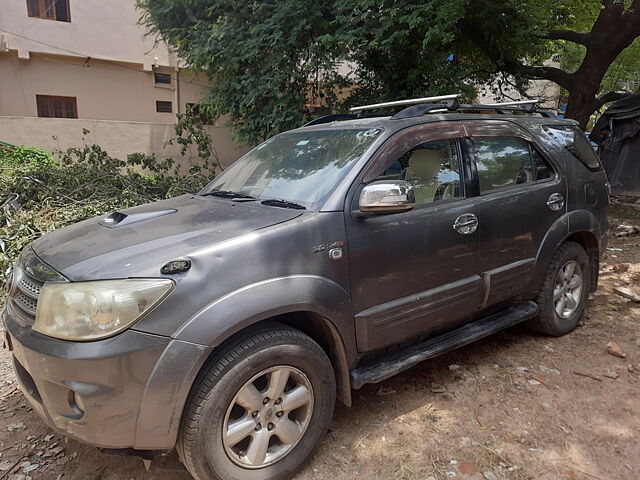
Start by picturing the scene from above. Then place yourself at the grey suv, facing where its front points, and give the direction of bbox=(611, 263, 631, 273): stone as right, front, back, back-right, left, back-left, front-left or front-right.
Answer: back

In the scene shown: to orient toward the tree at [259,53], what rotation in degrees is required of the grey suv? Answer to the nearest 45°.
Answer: approximately 135° to its right

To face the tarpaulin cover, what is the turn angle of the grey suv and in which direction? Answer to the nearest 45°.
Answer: approximately 180°

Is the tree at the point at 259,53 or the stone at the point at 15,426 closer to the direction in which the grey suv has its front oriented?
the stone

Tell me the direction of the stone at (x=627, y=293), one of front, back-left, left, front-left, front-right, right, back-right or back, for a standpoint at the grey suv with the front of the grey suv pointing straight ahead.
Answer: back

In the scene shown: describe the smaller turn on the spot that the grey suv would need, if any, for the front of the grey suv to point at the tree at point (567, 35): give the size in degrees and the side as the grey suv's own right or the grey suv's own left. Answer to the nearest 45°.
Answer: approximately 180°

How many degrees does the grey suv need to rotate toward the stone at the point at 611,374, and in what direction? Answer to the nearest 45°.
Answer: approximately 135° to its left

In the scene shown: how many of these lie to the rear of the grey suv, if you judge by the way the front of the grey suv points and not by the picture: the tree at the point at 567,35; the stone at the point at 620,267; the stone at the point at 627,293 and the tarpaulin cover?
4

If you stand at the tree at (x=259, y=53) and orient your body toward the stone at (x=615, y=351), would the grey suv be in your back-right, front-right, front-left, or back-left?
front-right
